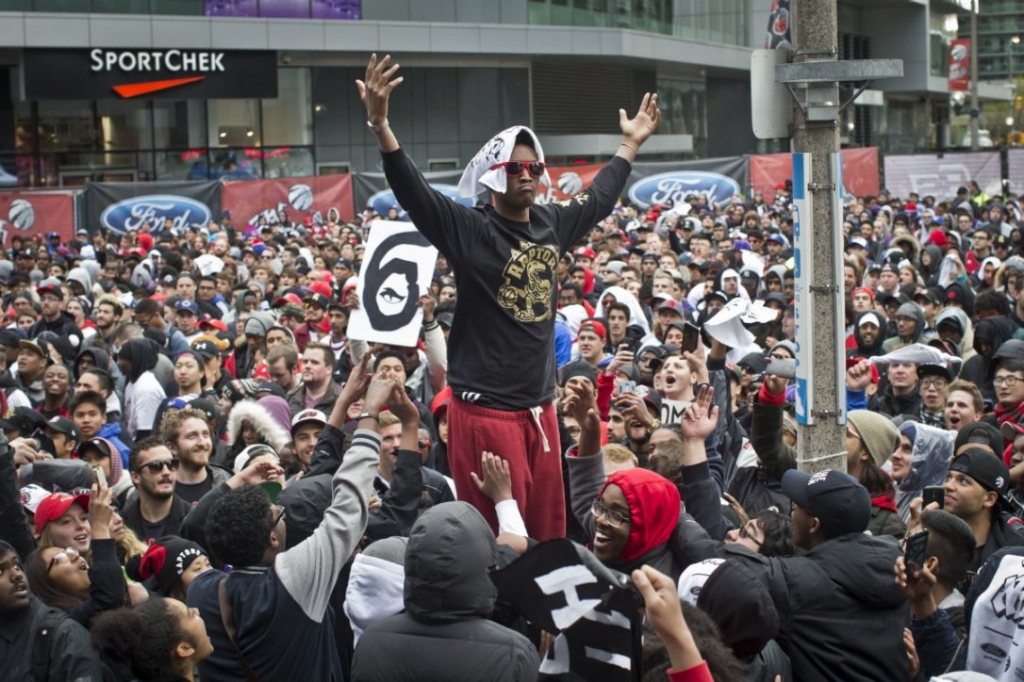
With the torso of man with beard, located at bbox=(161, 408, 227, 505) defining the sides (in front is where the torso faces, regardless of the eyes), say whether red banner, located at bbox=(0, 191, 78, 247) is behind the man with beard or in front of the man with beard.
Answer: behind

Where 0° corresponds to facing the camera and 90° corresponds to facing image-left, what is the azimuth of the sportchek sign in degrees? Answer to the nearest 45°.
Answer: approximately 0°

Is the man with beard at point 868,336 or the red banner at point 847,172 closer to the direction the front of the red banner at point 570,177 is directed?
the man with beard

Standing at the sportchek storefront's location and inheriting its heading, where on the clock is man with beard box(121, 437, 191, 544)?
The man with beard is roughly at 12 o'clock from the sportchek storefront.

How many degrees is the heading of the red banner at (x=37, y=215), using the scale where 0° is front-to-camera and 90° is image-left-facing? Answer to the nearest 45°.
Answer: approximately 0°

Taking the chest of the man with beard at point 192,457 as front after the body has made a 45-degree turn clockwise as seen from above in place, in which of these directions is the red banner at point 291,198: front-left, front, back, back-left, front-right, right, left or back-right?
back

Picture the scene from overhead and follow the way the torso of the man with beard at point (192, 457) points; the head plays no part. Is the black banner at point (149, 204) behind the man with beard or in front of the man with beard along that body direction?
behind

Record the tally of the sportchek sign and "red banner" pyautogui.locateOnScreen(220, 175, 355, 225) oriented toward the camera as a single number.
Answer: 2
